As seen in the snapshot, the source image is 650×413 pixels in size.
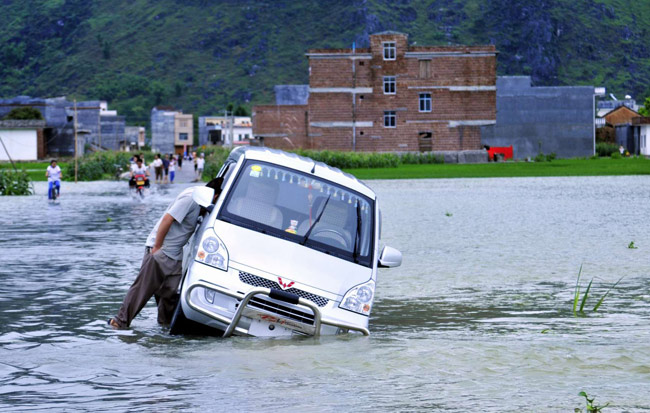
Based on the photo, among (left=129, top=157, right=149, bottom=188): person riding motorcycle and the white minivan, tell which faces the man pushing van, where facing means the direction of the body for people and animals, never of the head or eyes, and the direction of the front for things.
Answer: the person riding motorcycle

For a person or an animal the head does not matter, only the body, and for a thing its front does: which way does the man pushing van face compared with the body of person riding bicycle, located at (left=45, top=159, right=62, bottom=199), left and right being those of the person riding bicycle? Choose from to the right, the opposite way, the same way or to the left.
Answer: to the left

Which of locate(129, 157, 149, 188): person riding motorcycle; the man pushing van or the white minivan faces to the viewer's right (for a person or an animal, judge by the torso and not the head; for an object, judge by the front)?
the man pushing van

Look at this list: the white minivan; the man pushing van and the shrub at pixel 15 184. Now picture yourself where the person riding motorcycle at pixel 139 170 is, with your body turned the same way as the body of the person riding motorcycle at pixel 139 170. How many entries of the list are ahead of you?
2

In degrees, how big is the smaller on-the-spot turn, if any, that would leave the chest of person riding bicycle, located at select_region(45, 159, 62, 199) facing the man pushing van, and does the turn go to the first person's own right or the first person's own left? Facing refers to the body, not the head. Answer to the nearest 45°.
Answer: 0° — they already face them

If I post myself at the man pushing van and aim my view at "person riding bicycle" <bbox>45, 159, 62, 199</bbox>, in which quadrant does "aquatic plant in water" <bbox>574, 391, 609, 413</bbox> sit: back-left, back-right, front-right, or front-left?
back-right

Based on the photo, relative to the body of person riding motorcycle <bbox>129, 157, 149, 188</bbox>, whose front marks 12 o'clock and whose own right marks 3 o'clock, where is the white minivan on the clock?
The white minivan is roughly at 12 o'clock from the person riding motorcycle.

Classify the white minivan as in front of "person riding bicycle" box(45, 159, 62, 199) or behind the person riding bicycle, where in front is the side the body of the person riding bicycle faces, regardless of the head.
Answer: in front

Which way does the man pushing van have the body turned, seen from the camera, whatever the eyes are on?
to the viewer's right

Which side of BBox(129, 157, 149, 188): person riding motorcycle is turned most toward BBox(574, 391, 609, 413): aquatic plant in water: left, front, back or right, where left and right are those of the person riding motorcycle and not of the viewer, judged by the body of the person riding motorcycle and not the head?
front
